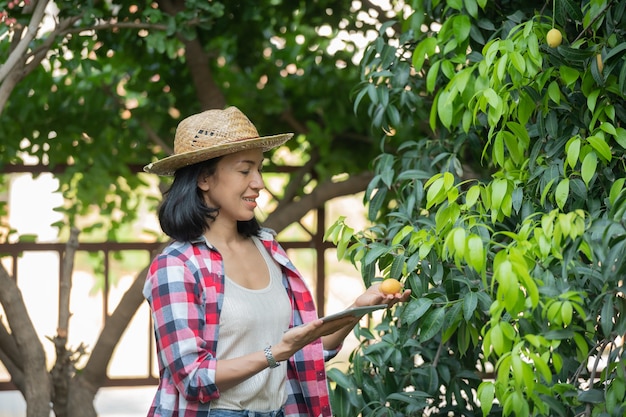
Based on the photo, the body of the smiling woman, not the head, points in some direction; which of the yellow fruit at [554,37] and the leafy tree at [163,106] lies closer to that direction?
the yellow fruit

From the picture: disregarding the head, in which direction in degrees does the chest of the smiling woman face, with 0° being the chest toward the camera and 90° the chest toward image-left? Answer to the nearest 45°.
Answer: approximately 315°

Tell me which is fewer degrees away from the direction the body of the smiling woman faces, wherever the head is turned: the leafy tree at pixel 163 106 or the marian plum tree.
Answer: the marian plum tree

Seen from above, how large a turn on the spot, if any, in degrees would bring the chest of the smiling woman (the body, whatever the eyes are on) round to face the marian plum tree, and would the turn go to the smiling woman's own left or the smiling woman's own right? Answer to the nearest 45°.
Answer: approximately 45° to the smiling woman's own left

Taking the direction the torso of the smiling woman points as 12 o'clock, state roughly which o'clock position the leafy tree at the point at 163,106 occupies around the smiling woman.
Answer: The leafy tree is roughly at 7 o'clock from the smiling woman.

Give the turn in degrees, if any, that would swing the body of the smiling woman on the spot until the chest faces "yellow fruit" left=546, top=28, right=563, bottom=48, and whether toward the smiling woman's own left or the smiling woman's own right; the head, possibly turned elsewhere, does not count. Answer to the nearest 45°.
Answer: approximately 45° to the smiling woman's own left
